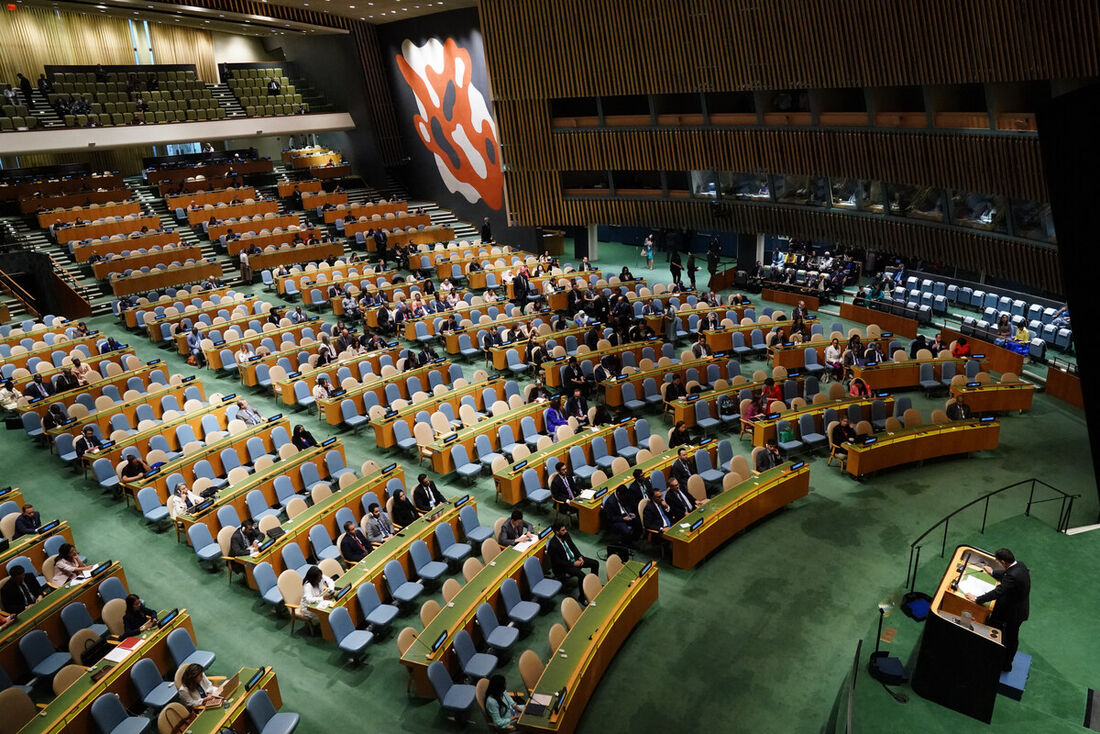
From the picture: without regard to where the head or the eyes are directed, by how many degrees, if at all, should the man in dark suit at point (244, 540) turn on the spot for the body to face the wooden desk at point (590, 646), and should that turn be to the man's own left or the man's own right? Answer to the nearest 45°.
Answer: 0° — they already face it

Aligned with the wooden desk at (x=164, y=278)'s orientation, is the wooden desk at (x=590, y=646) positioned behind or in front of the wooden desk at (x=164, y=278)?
in front

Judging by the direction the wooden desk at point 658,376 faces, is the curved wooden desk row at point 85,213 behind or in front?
behind

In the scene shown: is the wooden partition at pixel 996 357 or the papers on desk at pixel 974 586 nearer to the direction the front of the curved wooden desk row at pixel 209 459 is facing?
the papers on desk

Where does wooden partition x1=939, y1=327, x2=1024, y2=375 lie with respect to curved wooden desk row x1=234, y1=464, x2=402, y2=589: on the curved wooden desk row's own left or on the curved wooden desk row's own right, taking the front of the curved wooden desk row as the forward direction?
on the curved wooden desk row's own left

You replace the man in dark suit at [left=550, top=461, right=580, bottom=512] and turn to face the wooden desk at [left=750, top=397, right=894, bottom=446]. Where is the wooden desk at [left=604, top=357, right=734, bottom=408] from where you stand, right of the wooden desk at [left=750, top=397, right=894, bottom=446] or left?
left

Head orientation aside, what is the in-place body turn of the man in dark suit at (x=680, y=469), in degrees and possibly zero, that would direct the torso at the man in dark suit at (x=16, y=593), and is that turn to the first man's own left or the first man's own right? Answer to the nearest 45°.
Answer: approximately 90° to the first man's own right
